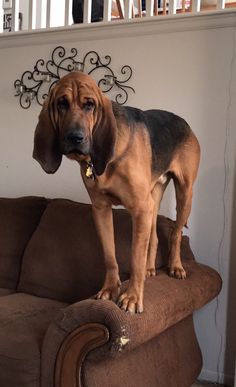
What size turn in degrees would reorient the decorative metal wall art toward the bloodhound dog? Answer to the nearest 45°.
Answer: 0° — it already faces it

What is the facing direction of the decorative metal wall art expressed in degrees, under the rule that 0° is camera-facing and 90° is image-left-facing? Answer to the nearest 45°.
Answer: approximately 0°

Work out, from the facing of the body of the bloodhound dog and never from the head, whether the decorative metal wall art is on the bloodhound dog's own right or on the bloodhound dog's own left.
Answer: on the bloodhound dog's own right

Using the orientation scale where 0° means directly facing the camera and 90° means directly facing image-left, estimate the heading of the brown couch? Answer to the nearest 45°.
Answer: approximately 45°

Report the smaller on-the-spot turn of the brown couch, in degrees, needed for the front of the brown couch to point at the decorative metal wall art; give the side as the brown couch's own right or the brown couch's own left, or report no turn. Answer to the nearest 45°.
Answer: approximately 135° to the brown couch's own right

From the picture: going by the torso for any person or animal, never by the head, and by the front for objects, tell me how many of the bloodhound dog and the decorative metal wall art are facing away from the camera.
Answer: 0
